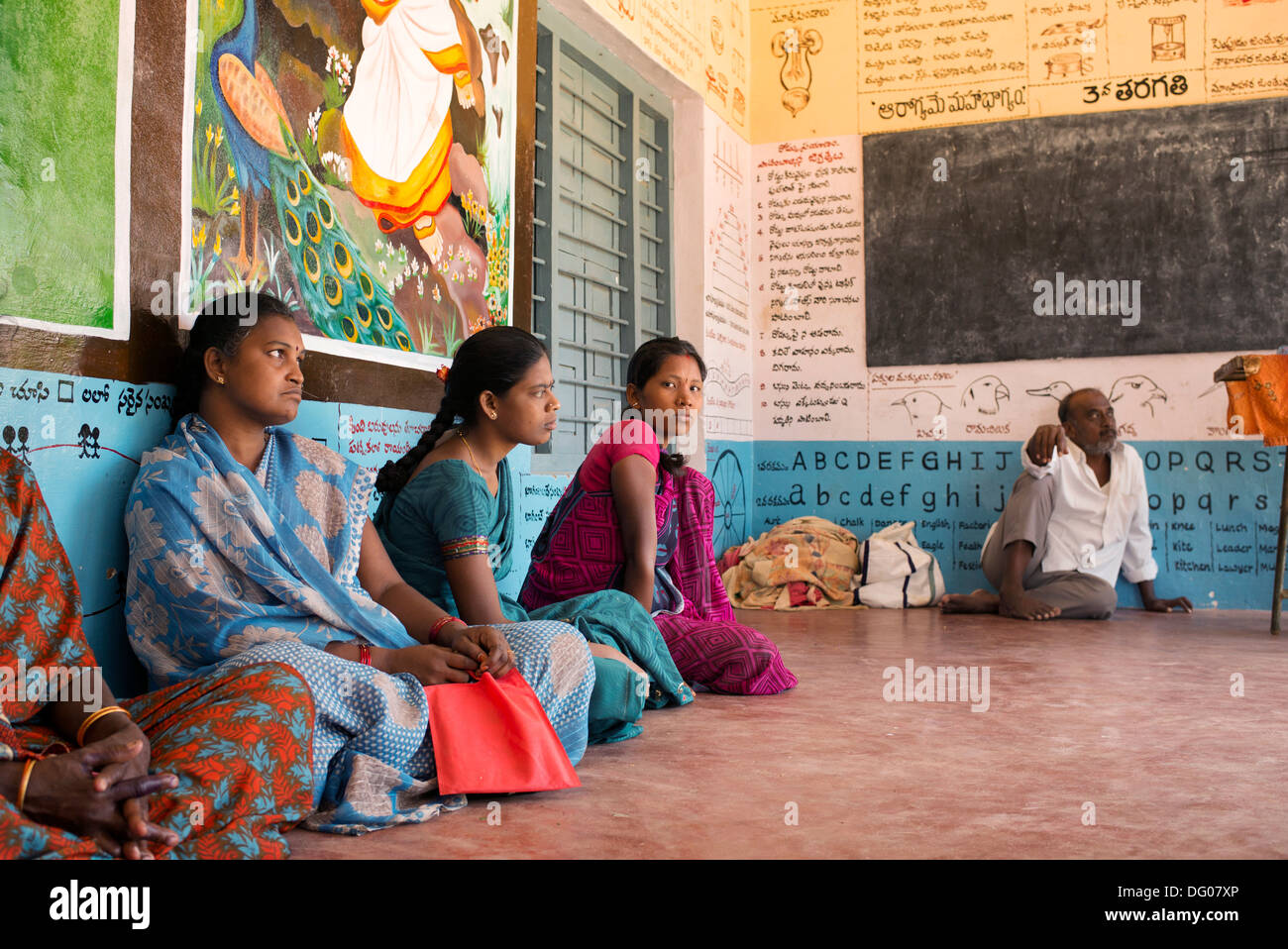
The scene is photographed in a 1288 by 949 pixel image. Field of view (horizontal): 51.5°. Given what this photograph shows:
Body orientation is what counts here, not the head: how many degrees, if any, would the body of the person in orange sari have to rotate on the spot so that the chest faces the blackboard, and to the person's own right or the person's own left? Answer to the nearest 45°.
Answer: approximately 90° to the person's own left

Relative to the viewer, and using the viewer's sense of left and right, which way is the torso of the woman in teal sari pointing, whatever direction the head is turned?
facing to the right of the viewer

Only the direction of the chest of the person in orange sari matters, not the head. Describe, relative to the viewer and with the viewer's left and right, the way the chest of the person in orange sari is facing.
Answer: facing the viewer and to the right of the viewer

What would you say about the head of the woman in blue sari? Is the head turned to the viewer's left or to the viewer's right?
to the viewer's right

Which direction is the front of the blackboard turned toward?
toward the camera

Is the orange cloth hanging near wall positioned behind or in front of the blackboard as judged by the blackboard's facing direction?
in front

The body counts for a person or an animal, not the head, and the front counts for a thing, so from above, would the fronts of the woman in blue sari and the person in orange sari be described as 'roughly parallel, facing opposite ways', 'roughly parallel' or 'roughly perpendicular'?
roughly parallel

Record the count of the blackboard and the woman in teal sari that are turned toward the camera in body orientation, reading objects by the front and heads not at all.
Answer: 1

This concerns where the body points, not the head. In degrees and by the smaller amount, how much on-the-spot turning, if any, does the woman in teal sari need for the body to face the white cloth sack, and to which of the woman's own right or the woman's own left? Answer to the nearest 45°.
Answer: approximately 45° to the woman's own left

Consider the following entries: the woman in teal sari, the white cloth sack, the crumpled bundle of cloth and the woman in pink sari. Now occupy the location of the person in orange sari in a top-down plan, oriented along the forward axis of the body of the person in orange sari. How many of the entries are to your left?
4

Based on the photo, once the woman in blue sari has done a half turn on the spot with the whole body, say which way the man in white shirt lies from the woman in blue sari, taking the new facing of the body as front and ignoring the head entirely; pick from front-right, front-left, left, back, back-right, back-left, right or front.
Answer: right
